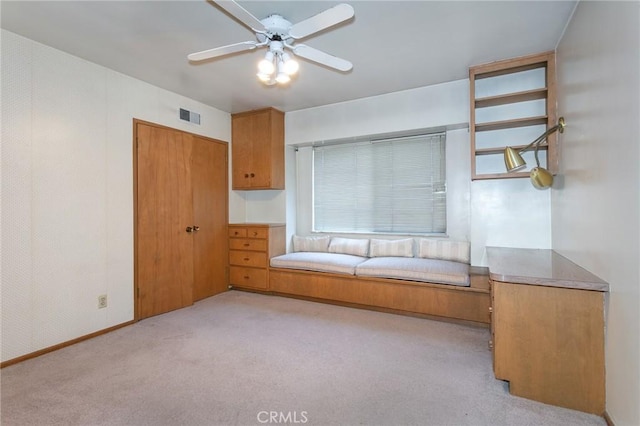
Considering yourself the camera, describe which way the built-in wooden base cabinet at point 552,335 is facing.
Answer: facing to the left of the viewer

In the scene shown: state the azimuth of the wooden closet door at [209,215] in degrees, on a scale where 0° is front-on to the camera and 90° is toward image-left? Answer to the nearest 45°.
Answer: approximately 315°

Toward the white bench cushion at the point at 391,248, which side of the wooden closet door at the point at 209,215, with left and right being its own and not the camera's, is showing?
front

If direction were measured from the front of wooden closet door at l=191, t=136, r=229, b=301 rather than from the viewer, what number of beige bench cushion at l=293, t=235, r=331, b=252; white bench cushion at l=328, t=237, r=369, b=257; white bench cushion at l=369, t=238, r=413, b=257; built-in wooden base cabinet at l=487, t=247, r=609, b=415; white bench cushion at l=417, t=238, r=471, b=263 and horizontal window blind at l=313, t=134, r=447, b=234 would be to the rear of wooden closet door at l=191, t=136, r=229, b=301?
0

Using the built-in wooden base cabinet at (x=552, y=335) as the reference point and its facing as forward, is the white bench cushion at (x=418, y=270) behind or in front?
in front

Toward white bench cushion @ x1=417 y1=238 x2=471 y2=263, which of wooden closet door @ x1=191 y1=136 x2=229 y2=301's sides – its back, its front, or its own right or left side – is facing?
front

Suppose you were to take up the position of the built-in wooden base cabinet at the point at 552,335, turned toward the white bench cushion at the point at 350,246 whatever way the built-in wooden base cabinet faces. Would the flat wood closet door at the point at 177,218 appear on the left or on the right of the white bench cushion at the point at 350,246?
left

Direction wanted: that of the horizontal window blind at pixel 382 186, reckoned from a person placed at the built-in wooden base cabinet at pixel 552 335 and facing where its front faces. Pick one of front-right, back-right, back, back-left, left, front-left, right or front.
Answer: front-right

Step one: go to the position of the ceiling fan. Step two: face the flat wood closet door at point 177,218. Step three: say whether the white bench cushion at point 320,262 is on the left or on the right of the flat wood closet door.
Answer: right

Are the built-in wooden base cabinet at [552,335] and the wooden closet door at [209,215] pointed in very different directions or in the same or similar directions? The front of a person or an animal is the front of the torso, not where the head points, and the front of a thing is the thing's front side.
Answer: very different directions

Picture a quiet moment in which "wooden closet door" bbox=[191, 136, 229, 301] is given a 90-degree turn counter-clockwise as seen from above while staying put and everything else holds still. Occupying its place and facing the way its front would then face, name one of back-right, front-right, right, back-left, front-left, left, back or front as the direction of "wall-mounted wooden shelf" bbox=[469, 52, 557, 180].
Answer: right

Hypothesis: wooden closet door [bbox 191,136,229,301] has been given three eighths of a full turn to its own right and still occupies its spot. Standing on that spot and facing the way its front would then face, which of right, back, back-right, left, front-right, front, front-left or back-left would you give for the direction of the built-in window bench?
back-left

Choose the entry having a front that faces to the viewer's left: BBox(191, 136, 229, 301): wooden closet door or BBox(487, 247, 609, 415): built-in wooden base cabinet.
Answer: the built-in wooden base cabinet

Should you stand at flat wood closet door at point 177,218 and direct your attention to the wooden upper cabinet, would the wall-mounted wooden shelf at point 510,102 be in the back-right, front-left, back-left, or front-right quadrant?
front-right

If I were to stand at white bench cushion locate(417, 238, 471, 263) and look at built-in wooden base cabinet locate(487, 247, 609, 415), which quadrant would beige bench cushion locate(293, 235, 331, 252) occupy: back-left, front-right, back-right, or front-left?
back-right

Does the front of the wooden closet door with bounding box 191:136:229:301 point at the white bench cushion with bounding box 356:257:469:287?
yes

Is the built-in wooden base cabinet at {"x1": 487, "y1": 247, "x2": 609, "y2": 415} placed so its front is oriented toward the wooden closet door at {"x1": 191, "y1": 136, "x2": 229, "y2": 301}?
yes

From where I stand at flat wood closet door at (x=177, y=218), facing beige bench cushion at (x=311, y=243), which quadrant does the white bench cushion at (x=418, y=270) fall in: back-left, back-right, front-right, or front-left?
front-right
